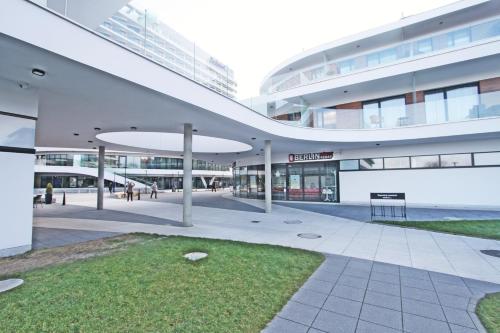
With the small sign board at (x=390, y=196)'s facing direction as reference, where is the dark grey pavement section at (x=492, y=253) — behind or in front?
in front

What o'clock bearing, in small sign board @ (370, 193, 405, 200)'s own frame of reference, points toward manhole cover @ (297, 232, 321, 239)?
The manhole cover is roughly at 1 o'clock from the small sign board.

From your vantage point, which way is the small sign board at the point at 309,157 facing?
toward the camera

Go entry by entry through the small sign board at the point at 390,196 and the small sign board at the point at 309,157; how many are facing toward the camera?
2

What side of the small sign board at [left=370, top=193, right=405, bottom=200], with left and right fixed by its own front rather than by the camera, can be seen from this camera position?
front

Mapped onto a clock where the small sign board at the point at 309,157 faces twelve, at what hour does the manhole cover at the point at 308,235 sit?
The manhole cover is roughly at 12 o'clock from the small sign board.

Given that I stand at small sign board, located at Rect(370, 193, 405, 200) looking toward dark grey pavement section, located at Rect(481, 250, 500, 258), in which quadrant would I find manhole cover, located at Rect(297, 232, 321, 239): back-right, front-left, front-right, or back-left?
front-right

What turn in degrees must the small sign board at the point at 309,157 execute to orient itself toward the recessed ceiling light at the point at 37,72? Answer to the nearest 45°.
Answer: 0° — it already faces it

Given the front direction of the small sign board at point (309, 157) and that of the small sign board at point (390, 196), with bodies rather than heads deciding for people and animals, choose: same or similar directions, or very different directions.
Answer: same or similar directions

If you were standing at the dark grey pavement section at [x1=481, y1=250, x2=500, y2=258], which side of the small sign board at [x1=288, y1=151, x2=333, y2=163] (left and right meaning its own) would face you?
front
